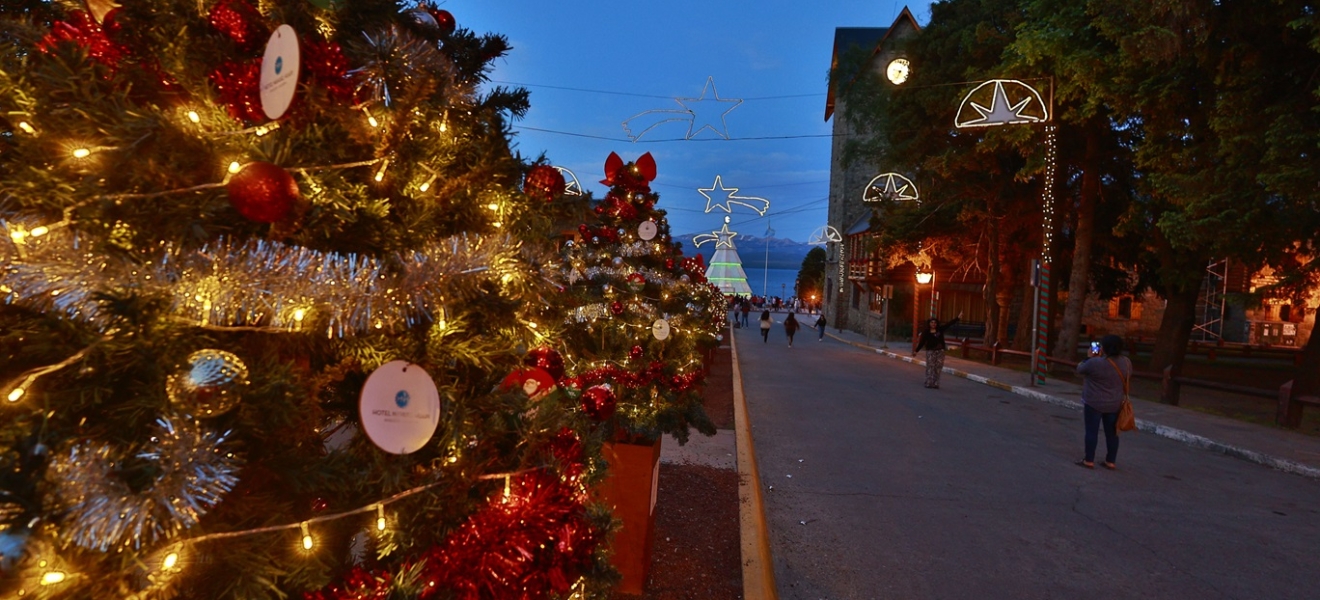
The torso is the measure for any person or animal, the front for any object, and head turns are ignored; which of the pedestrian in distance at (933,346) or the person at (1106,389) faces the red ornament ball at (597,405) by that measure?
the pedestrian in distance

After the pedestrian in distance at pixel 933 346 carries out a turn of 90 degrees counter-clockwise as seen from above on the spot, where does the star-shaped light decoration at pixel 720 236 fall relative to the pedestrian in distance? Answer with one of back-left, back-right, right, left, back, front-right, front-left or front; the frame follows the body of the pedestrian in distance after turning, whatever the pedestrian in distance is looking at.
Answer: back-left

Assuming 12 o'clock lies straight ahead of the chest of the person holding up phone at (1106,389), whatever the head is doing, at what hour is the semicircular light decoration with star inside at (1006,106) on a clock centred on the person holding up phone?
The semicircular light decoration with star inside is roughly at 1 o'clock from the person holding up phone.

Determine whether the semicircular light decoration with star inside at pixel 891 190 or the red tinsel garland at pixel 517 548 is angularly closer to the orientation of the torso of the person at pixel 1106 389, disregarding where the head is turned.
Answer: the semicircular light decoration with star inside

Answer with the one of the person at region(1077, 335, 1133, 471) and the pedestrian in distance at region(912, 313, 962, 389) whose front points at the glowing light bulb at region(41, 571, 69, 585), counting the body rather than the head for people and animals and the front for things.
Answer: the pedestrian in distance

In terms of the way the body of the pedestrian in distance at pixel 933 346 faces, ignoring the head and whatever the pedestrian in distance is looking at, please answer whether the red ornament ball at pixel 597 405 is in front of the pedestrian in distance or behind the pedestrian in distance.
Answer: in front

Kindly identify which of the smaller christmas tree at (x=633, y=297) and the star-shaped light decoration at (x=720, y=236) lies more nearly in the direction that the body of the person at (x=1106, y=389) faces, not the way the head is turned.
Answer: the star-shaped light decoration

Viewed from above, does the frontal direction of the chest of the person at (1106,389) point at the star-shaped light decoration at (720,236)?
yes

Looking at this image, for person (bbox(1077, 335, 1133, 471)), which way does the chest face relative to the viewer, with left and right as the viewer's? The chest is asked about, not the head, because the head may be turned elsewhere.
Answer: facing away from the viewer and to the left of the viewer

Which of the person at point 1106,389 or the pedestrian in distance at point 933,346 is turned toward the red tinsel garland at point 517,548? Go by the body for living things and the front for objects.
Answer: the pedestrian in distance

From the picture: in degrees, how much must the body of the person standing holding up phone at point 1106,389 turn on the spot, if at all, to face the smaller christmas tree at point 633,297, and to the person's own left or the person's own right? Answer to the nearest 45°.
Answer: approximately 90° to the person's own left

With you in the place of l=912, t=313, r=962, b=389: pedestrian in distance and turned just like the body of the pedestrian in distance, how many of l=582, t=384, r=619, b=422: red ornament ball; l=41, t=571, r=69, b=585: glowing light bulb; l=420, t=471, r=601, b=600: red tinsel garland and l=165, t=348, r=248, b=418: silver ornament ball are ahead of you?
4

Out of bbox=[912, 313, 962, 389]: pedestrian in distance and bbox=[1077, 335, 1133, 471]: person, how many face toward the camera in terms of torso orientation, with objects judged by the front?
1

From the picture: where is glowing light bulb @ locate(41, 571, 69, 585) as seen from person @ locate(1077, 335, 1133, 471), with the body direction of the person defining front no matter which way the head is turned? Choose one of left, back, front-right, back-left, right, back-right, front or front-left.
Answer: back-left
